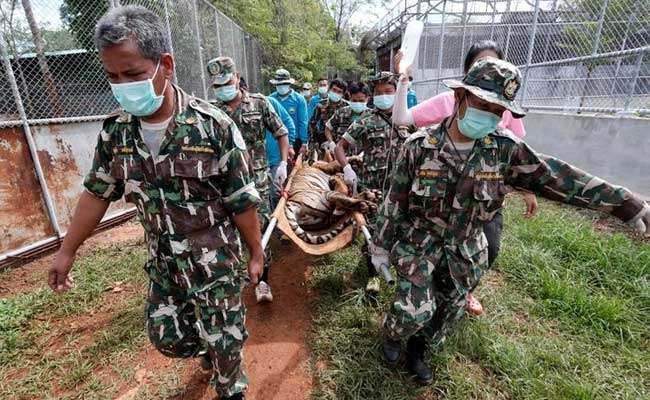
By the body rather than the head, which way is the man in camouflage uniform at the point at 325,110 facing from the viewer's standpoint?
toward the camera

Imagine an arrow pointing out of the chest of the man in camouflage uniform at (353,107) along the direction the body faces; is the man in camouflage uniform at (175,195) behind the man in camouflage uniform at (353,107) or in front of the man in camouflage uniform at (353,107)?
in front

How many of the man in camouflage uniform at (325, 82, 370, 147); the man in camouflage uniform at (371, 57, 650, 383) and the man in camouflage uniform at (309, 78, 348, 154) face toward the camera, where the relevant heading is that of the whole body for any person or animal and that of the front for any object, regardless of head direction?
3

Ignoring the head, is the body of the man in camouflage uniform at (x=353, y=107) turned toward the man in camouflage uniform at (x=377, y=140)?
yes

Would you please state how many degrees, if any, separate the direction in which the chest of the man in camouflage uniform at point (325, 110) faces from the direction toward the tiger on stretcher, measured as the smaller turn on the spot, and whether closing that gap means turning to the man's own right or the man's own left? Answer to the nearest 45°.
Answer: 0° — they already face it

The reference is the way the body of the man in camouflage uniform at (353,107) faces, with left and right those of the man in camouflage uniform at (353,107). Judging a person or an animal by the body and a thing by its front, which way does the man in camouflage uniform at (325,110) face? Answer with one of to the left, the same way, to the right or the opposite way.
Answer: the same way

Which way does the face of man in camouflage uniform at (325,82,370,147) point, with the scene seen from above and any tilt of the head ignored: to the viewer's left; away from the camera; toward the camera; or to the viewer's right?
toward the camera

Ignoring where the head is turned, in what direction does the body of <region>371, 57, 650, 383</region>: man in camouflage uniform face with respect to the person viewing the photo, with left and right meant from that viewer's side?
facing the viewer

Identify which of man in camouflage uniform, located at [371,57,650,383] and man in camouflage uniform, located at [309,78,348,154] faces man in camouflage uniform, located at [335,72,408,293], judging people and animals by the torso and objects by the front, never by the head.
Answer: man in camouflage uniform, located at [309,78,348,154]

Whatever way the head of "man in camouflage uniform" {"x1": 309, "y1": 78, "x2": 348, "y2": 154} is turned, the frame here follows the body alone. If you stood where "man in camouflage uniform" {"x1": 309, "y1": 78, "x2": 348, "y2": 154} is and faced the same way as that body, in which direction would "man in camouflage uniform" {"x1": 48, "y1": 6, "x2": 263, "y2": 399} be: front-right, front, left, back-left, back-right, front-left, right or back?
front

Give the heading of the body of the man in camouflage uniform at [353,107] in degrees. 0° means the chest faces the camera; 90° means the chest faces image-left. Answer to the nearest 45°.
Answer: approximately 0°

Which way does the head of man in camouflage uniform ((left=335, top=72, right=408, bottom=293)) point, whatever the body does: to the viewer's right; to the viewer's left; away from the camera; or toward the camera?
toward the camera

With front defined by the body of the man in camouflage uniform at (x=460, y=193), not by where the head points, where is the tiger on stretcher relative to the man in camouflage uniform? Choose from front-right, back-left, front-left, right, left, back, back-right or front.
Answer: back-right
